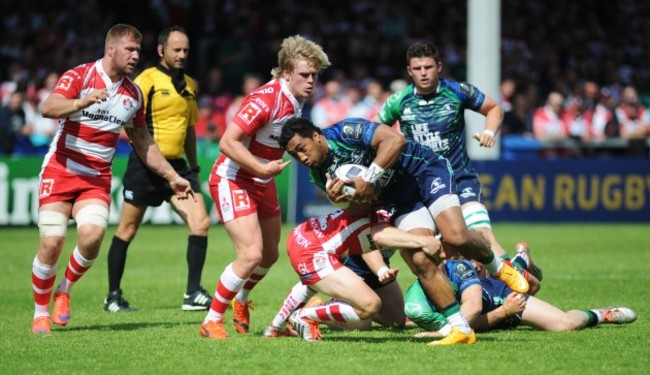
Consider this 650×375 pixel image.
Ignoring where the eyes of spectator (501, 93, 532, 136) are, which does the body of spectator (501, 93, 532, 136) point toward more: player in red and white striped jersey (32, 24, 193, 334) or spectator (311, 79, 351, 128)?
the player in red and white striped jersey

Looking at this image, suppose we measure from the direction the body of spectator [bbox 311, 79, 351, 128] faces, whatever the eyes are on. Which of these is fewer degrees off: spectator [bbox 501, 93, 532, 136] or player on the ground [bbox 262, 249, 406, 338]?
the player on the ground

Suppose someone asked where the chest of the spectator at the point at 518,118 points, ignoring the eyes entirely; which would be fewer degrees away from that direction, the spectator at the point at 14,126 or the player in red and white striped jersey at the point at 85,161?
the player in red and white striped jersey

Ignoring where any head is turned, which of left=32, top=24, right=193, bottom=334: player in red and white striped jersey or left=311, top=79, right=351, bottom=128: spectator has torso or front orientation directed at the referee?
the spectator

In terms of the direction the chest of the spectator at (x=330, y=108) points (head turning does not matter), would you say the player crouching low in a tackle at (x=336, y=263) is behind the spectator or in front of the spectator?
in front

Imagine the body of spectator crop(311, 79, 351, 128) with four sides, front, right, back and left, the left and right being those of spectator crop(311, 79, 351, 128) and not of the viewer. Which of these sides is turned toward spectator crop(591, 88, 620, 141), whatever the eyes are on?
left

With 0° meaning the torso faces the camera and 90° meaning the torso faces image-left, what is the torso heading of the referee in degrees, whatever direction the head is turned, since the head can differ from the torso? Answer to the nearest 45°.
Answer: approximately 315°

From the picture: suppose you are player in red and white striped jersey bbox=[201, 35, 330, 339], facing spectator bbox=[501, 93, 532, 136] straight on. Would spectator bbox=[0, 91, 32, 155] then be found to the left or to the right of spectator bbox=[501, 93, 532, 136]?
left

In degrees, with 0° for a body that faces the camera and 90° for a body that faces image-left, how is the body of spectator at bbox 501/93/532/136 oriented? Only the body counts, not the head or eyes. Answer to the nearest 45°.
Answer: approximately 0°

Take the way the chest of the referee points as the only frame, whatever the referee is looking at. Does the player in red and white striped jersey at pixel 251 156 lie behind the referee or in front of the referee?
in front

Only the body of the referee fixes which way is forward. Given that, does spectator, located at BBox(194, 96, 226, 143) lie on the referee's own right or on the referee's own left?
on the referee's own left

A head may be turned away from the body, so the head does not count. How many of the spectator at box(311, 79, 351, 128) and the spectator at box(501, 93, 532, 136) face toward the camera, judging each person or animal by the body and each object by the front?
2

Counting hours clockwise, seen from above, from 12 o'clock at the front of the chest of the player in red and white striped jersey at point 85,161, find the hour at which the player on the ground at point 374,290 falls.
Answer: The player on the ground is roughly at 11 o'clock from the player in red and white striped jersey.
